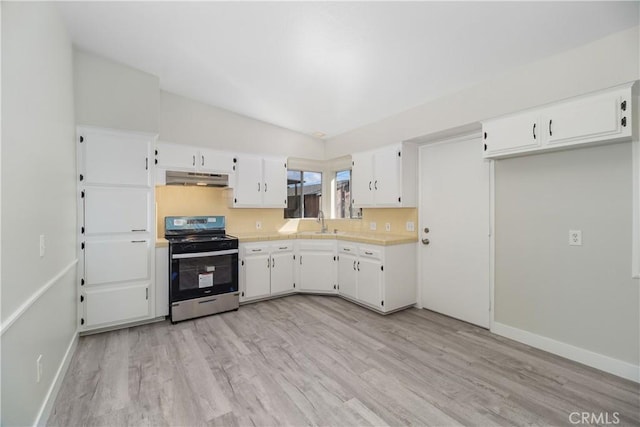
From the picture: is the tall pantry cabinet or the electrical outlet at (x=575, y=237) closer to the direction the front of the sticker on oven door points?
the electrical outlet

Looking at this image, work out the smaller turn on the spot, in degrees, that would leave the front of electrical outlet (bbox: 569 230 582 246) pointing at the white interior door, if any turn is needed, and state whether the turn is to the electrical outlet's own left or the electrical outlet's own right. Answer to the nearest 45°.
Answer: approximately 90° to the electrical outlet's own right

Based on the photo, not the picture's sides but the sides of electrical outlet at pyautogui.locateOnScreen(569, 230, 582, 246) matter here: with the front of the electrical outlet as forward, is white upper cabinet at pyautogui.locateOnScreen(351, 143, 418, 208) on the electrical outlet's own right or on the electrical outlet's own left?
on the electrical outlet's own right

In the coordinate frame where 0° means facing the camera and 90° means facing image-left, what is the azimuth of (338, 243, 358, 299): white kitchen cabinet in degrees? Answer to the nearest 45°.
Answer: approximately 45°

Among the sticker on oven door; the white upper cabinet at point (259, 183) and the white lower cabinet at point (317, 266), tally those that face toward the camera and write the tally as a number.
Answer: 3

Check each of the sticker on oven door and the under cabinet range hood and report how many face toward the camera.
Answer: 2

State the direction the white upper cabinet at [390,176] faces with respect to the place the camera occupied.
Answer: facing the viewer and to the left of the viewer

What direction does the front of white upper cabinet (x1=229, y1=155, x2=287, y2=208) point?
toward the camera

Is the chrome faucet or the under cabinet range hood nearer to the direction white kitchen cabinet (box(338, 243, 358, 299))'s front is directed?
the under cabinet range hood

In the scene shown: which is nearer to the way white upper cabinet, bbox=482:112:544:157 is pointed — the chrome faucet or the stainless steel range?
the stainless steel range
